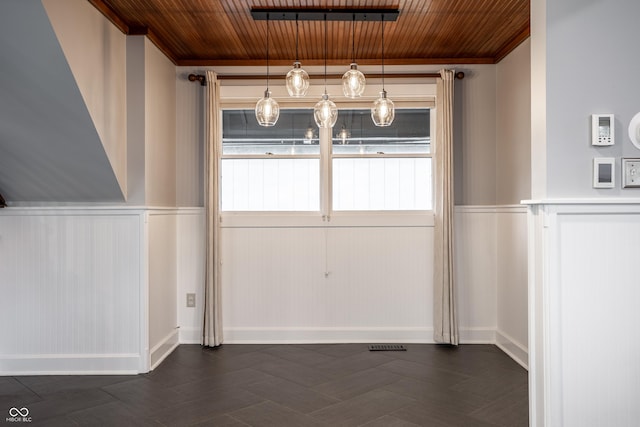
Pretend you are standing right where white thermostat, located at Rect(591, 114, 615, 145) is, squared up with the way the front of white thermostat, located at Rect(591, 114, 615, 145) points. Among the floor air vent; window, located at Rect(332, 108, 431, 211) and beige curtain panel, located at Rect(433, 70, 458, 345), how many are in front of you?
0

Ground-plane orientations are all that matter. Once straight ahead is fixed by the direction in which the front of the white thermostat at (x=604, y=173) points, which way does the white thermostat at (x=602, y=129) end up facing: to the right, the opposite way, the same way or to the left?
the same way

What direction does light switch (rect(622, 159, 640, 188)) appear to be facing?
toward the camera

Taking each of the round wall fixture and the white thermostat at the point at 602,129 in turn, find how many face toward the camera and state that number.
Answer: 2

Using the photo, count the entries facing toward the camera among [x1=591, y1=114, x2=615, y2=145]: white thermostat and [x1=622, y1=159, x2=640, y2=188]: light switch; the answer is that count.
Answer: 2

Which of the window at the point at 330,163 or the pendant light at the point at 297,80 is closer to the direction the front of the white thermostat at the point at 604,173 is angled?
the pendant light

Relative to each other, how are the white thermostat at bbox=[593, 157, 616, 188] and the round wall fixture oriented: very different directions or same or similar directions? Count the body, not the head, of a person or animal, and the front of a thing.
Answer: same or similar directions

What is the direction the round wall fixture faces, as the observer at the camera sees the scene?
facing the viewer

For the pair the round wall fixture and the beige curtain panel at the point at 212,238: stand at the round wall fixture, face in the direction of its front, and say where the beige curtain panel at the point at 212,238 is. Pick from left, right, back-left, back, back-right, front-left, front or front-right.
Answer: right

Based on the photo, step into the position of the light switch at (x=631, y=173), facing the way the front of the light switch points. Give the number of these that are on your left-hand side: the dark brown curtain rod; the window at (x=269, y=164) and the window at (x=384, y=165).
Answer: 0

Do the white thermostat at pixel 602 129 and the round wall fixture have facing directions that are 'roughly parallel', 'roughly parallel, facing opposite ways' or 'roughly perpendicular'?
roughly parallel

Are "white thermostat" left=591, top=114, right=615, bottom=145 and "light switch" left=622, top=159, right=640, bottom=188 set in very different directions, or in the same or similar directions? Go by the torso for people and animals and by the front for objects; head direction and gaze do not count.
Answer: same or similar directions

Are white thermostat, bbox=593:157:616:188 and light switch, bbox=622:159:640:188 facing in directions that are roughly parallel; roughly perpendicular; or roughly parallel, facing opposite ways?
roughly parallel
